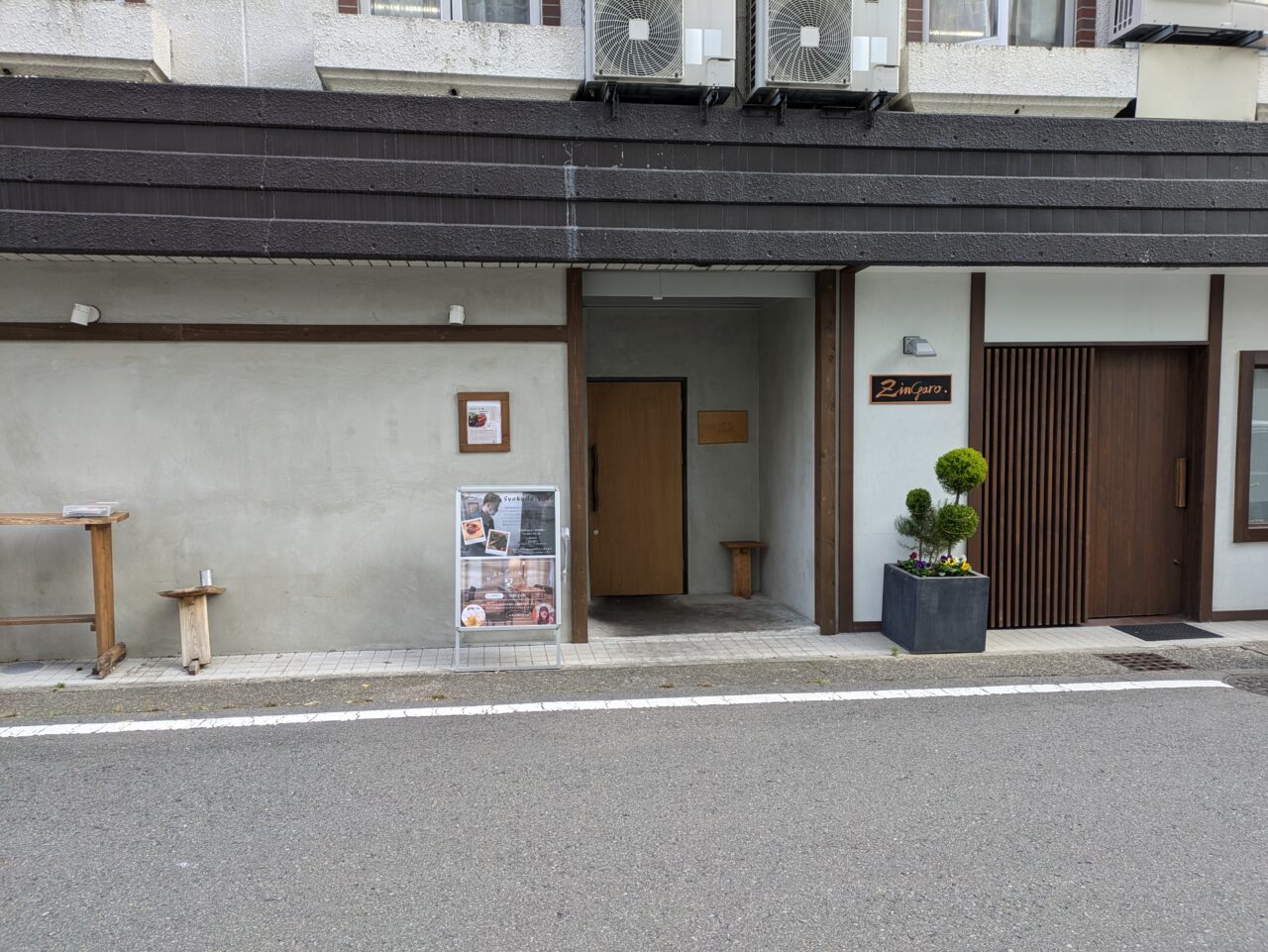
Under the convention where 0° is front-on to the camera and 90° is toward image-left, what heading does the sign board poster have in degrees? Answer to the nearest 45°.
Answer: approximately 0°

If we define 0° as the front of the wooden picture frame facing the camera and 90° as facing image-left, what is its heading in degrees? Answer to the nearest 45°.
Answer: approximately 0°

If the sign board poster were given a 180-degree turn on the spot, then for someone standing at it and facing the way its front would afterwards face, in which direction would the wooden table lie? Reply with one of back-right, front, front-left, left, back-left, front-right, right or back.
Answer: left

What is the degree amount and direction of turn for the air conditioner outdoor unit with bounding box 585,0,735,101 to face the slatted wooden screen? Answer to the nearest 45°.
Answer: approximately 90° to its left

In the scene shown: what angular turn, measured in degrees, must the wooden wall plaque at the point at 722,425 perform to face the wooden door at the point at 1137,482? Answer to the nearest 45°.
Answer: approximately 90° to its left

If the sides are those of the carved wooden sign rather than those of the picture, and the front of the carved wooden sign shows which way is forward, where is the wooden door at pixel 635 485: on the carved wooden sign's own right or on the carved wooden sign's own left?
on the carved wooden sign's own right

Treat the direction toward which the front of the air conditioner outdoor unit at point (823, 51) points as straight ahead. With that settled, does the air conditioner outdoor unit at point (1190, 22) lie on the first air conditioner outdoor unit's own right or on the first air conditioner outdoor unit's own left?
on the first air conditioner outdoor unit's own left
